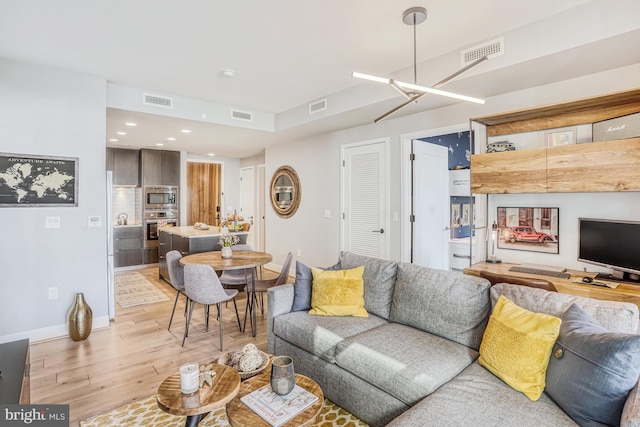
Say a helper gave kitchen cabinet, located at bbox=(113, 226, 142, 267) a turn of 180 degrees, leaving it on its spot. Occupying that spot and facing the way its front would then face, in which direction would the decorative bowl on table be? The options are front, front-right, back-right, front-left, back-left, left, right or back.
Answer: back

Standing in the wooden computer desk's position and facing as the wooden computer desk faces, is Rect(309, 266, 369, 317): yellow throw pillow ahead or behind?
ahead

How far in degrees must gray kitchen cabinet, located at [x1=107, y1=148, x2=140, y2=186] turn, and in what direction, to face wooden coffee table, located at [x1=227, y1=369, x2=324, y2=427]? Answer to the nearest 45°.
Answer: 0° — it already faces it

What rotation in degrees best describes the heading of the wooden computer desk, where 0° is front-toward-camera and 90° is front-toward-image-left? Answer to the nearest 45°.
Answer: approximately 45°

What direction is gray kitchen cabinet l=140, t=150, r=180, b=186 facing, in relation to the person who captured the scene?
facing the viewer

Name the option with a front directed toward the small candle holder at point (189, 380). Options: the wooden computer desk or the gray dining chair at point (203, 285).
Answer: the wooden computer desk

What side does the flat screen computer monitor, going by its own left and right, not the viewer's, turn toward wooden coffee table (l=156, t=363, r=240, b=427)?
front

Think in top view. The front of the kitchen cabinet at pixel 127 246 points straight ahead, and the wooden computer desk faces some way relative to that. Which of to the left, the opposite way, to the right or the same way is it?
to the right

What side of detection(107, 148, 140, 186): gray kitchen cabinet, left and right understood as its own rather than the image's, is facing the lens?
front

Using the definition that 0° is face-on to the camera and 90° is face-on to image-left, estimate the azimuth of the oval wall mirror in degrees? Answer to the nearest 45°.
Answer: approximately 45°

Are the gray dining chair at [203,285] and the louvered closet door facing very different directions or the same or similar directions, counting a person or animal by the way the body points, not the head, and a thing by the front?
very different directions

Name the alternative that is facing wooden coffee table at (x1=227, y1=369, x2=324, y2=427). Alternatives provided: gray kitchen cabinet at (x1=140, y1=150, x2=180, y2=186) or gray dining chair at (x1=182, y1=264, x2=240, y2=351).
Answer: the gray kitchen cabinet

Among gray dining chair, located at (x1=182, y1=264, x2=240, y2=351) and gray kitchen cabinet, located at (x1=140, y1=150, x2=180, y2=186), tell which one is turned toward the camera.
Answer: the gray kitchen cabinet

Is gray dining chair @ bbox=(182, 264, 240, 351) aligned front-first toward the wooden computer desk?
no

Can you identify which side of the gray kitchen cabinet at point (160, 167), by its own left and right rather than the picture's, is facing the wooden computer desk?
front

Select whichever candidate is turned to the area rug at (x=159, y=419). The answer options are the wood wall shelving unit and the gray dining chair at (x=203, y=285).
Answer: the wood wall shelving unit

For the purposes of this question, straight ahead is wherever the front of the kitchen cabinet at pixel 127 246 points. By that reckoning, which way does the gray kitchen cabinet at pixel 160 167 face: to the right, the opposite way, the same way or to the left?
the same way

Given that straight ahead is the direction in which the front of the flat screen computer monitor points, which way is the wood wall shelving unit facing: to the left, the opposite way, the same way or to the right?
the same way

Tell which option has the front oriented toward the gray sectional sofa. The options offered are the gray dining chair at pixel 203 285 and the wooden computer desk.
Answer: the wooden computer desk

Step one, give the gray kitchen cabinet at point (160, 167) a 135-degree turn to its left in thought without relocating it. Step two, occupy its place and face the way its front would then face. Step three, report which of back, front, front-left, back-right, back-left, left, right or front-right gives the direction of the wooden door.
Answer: front
